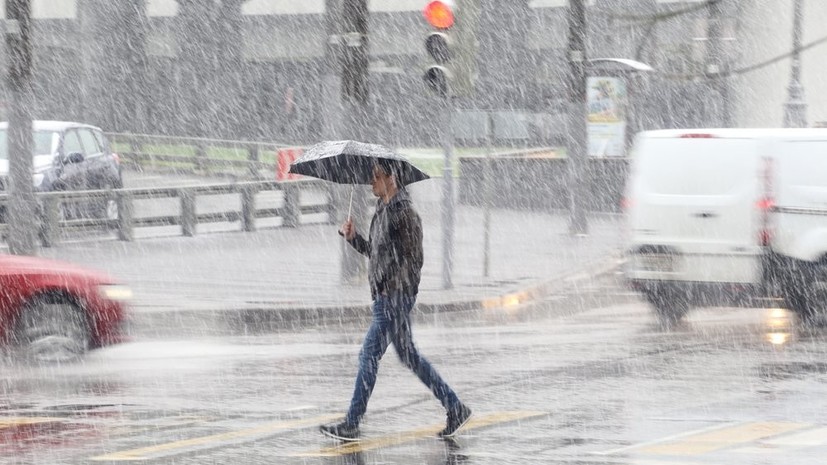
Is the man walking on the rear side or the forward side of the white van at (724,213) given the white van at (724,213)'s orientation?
on the rear side

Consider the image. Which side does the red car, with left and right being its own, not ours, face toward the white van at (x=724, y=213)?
front

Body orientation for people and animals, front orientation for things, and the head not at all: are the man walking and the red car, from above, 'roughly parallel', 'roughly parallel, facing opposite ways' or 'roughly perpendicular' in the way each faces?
roughly parallel, facing opposite ways

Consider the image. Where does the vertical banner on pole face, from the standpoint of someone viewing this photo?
facing the viewer

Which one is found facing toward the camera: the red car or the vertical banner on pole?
the vertical banner on pole

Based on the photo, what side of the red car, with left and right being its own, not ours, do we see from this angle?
right

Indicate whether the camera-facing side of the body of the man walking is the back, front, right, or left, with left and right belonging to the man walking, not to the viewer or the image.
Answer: left

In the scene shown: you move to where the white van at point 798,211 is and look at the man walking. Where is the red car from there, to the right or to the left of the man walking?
right

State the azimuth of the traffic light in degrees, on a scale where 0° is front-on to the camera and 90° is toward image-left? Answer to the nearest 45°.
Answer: approximately 45°

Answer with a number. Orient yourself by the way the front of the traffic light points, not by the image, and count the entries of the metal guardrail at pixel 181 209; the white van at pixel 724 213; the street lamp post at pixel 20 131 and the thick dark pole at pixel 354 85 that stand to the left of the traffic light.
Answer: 1

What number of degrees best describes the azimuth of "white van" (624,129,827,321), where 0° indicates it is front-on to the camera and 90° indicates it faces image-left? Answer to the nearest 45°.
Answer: approximately 225°

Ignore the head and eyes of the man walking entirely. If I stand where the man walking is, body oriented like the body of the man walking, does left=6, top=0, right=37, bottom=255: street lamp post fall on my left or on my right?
on my right

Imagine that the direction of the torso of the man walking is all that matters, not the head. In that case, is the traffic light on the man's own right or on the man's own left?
on the man's own right

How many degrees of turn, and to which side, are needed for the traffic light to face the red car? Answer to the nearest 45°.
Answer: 0° — it already faces it

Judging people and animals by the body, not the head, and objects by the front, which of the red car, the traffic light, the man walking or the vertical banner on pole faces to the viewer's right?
the red car

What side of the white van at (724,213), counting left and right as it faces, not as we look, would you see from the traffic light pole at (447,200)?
left
